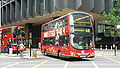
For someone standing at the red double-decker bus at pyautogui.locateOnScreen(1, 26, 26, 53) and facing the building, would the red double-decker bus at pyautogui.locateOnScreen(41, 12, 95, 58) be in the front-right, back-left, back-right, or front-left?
back-right

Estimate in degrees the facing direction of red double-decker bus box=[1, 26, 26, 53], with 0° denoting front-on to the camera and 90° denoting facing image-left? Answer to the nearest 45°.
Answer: approximately 315°

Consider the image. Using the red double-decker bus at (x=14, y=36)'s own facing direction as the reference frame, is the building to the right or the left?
on its left
